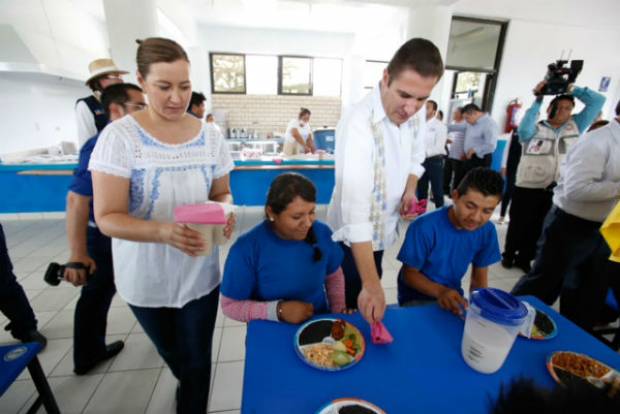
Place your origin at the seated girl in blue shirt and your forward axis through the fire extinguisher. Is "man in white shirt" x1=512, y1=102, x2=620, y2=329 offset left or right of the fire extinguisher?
right

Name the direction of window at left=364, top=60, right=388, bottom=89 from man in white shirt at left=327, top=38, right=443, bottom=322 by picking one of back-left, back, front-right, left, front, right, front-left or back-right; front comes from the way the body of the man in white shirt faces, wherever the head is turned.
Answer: back-left

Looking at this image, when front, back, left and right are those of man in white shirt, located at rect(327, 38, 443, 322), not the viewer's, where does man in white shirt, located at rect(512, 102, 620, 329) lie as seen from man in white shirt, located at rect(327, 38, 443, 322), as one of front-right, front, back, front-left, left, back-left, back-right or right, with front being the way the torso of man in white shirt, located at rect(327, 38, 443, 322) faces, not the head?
left

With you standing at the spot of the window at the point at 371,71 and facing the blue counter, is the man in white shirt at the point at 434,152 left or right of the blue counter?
left

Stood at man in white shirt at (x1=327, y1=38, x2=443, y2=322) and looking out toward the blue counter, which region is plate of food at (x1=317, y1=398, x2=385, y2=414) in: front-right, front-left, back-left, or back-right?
back-left

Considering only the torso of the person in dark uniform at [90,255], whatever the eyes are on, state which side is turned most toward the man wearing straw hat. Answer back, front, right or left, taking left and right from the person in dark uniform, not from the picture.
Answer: left

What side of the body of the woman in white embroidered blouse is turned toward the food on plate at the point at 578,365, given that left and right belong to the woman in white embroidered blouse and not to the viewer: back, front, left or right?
front

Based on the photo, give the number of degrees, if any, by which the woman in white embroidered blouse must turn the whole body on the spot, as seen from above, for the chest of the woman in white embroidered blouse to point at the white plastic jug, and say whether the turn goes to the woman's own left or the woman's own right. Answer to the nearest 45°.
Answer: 0° — they already face it

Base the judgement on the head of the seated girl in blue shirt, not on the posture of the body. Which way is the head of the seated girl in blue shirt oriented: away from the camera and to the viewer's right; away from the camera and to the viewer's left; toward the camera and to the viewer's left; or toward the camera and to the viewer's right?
toward the camera and to the viewer's right

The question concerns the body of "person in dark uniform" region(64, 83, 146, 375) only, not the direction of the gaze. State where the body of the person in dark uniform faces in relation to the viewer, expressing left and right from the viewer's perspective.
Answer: facing to the right of the viewer

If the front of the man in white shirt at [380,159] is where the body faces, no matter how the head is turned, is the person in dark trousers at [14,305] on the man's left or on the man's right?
on the man's right
